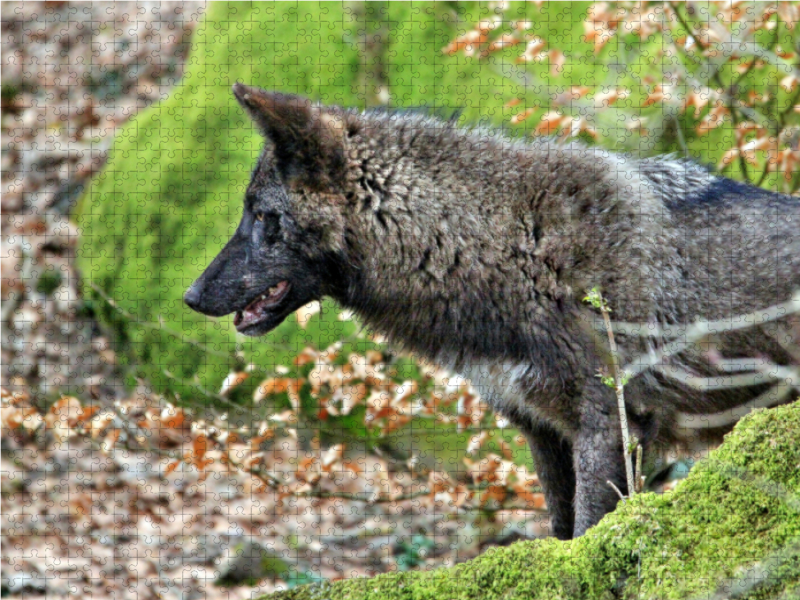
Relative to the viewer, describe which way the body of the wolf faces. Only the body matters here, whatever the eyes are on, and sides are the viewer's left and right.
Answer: facing to the left of the viewer
